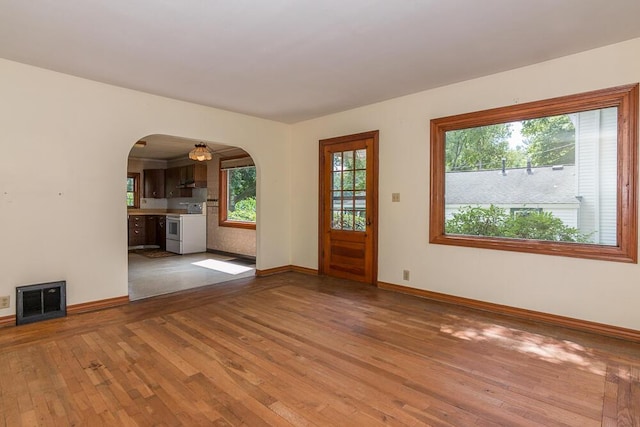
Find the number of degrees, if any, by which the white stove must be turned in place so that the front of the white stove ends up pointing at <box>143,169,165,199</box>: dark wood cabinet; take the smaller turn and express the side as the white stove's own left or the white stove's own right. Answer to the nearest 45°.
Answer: approximately 90° to the white stove's own right

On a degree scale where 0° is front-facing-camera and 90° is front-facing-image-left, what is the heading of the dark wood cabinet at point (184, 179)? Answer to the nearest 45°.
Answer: approximately 45°

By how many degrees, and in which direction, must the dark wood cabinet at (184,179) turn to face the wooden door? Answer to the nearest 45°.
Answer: approximately 90° to its left

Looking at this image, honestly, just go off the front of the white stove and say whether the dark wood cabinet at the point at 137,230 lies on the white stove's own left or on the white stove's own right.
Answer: on the white stove's own right

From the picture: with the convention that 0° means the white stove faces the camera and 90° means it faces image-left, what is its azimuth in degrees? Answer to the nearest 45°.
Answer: approximately 45°

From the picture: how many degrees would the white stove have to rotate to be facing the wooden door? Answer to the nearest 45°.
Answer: approximately 90° to its left

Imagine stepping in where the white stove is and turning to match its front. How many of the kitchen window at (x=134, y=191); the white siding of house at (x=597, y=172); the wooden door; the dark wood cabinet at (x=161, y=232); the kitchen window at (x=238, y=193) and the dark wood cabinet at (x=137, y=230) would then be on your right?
3

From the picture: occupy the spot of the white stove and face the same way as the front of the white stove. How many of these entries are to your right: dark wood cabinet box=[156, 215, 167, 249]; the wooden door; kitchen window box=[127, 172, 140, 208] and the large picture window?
2

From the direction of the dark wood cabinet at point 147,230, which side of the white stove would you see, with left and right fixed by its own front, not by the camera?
right
